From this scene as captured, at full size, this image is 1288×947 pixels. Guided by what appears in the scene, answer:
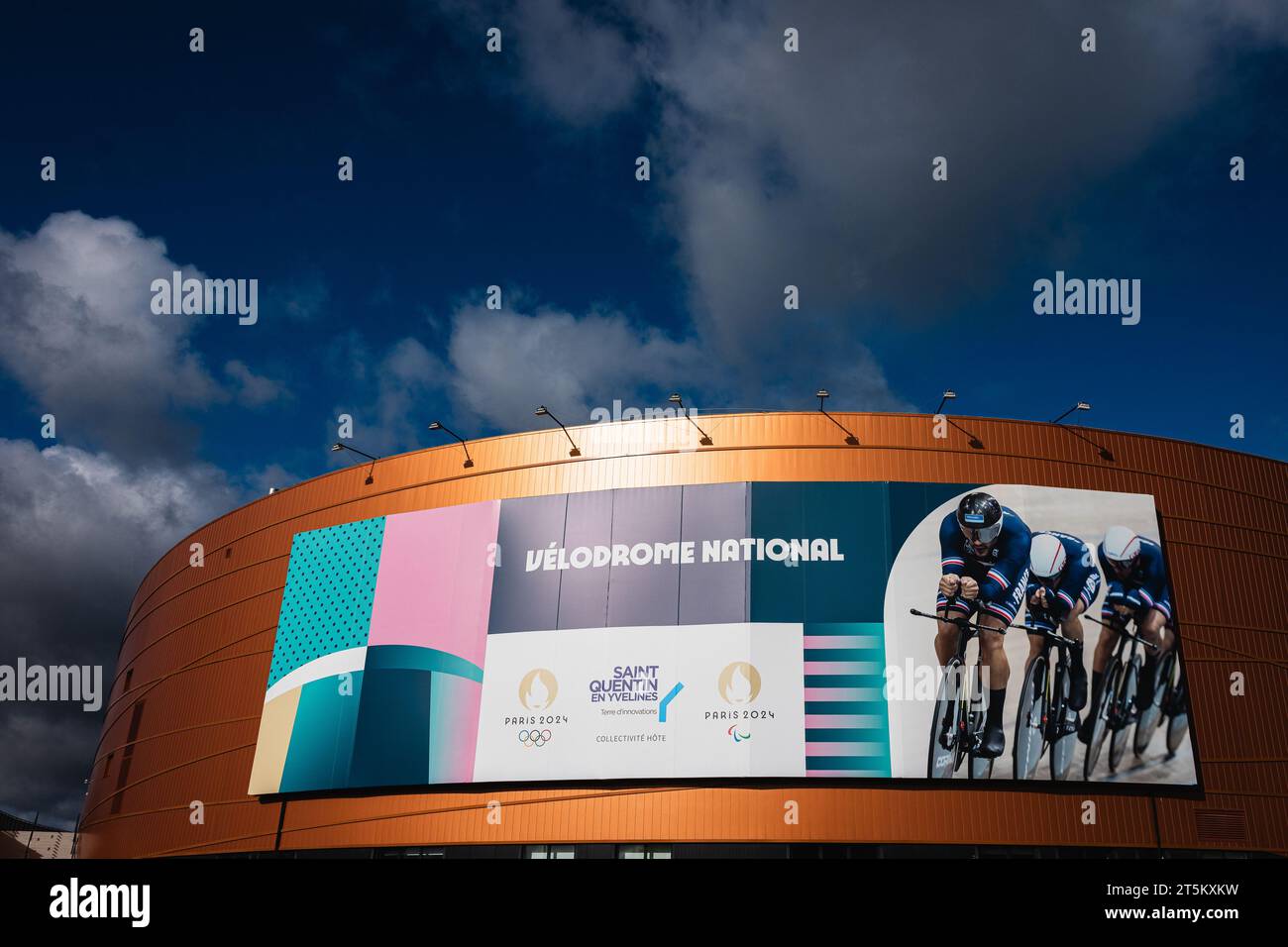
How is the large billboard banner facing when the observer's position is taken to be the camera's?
facing the viewer
